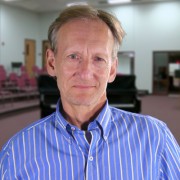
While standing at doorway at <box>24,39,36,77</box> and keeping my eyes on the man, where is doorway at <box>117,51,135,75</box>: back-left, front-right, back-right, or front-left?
front-left

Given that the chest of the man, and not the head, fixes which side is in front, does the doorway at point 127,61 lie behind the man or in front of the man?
behind

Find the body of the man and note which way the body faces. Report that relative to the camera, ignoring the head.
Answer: toward the camera

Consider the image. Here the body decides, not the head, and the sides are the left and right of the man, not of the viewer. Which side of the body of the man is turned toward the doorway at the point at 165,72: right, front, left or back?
back

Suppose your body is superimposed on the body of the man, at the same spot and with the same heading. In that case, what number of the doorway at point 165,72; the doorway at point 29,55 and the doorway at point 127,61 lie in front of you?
0

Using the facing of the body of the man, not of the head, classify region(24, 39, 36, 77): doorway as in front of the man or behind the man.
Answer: behind

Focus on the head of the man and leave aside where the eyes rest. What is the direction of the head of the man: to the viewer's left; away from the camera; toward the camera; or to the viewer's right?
toward the camera
